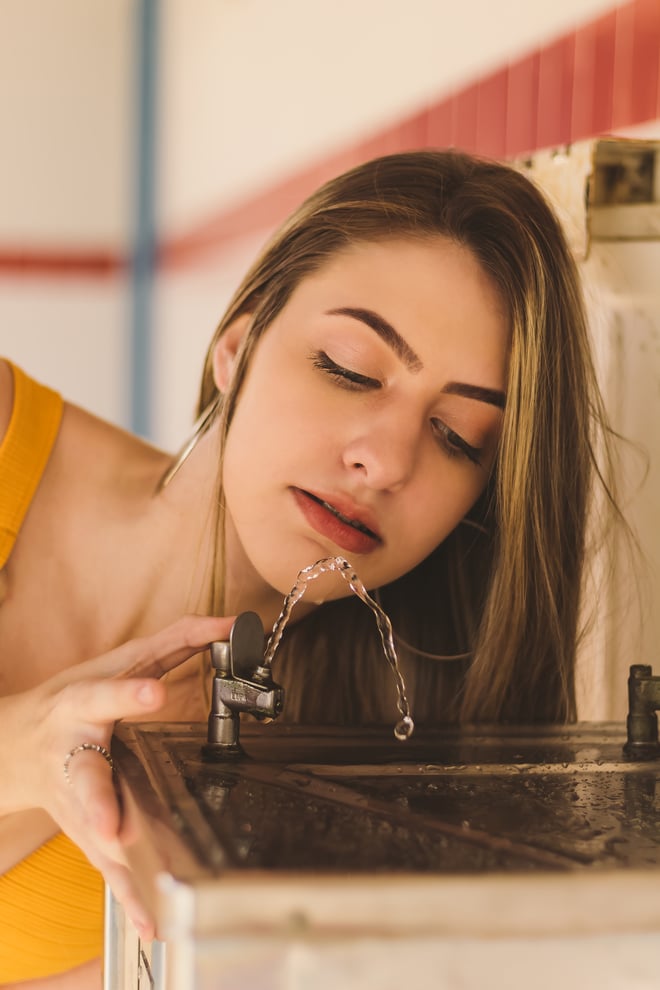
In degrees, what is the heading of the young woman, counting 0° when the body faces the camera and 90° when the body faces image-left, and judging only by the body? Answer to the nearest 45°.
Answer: approximately 315°
